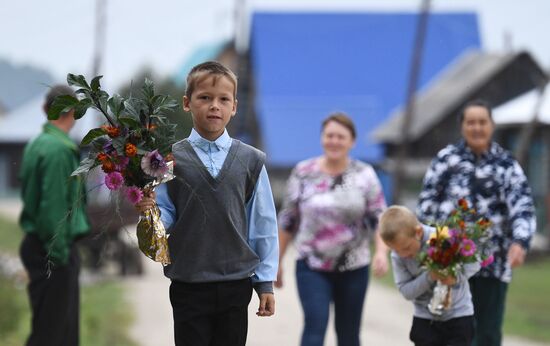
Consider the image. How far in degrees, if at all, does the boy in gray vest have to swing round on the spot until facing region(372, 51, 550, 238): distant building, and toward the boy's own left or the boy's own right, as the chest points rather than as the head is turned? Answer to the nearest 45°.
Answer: approximately 180°

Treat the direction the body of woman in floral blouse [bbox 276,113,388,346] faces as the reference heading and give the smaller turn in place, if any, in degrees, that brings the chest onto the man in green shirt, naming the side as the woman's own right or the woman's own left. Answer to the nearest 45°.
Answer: approximately 90° to the woman's own right

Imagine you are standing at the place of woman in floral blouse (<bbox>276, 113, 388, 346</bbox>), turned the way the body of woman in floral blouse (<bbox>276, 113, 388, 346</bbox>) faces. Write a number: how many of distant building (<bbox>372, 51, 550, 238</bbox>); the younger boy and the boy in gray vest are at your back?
1

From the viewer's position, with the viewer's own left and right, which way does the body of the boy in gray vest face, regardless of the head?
facing the viewer

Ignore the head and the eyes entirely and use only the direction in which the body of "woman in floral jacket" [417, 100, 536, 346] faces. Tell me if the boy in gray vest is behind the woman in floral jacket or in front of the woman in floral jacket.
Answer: in front

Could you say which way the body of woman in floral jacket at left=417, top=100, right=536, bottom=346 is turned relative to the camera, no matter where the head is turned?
toward the camera

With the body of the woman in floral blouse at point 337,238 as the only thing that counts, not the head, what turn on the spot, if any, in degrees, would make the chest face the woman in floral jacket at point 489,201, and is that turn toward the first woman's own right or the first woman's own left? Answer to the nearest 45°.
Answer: approximately 90° to the first woman's own left

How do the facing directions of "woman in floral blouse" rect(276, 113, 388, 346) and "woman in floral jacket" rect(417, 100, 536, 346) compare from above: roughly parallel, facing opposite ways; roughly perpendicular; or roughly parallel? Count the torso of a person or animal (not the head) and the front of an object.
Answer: roughly parallel

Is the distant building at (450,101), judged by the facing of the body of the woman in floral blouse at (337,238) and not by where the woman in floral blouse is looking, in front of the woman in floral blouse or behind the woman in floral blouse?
behind

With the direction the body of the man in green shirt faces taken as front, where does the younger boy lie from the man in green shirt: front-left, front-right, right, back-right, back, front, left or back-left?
front-right

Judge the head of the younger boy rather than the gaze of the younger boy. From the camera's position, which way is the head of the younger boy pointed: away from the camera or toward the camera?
toward the camera

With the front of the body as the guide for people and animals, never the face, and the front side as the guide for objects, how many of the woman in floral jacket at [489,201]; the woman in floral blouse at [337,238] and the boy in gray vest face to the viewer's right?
0
